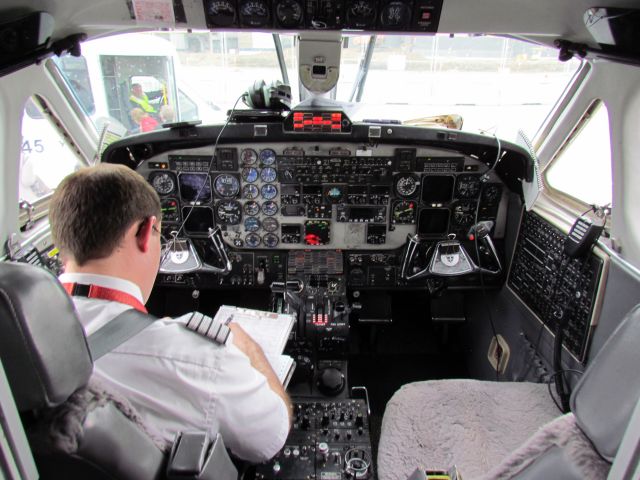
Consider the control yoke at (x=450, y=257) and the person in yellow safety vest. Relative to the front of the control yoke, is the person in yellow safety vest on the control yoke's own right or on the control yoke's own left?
on the control yoke's own right

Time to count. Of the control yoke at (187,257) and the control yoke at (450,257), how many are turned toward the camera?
2

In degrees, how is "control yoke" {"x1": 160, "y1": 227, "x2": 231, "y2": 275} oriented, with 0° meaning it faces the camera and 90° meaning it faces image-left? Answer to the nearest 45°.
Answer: approximately 0°

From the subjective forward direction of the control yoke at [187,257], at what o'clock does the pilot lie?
The pilot is roughly at 12 o'clock from the control yoke.

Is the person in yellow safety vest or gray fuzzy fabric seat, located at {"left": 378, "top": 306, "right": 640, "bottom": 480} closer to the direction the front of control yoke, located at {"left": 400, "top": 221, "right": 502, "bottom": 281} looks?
the gray fuzzy fabric seat

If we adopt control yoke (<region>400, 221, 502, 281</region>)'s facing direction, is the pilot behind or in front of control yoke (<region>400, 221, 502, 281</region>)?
in front

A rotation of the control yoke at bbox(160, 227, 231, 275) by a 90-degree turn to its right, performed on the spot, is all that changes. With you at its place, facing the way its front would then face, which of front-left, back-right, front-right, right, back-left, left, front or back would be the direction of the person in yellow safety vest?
right

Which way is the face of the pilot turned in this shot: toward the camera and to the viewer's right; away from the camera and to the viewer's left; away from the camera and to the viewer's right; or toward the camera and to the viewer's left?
away from the camera and to the viewer's right

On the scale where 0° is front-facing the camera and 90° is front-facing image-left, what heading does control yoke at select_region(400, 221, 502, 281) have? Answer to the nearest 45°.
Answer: approximately 0°

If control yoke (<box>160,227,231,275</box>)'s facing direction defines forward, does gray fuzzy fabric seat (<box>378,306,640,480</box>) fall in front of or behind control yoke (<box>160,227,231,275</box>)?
in front
